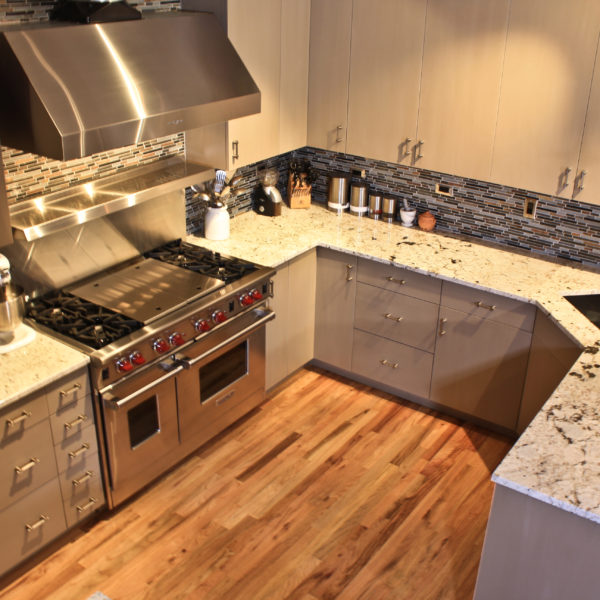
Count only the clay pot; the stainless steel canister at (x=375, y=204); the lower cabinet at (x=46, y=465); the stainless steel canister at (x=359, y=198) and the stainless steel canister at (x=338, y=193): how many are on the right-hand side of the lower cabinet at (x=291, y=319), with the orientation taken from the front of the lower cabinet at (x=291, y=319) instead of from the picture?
1

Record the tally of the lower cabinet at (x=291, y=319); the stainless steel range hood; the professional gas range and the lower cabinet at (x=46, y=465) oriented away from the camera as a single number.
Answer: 0

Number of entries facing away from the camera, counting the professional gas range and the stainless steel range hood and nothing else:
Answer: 0

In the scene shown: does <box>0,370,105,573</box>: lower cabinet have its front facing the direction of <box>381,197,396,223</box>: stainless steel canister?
no

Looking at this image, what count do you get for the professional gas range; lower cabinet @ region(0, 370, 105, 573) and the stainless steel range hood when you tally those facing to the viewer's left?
0

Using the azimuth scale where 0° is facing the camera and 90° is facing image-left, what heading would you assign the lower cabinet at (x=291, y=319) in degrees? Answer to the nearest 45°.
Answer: approximately 315°

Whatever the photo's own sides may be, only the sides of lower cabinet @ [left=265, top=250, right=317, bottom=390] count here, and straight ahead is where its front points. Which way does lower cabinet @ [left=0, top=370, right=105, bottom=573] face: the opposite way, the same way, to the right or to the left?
the same way

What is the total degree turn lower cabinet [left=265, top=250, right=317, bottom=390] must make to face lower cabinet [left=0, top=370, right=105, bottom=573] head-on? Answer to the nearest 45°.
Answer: approximately 90° to its right

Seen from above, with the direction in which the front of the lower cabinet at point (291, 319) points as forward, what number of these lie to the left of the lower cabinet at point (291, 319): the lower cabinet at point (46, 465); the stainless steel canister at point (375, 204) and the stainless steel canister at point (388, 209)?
2

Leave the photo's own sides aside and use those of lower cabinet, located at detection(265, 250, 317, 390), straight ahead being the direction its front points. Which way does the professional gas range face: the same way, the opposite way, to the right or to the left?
the same way

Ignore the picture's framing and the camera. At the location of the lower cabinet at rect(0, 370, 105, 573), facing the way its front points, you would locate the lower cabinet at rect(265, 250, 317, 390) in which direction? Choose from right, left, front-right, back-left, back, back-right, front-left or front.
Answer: left

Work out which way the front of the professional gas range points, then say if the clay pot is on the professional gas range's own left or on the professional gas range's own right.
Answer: on the professional gas range's own left

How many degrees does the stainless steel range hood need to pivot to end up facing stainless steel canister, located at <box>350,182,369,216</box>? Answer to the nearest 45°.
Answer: approximately 90° to its left

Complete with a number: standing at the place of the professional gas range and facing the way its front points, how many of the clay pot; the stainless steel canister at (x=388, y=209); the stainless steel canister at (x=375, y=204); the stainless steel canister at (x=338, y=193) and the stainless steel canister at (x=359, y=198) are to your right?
0

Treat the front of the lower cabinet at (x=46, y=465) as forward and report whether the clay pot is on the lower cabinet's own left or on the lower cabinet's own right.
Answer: on the lower cabinet's own left

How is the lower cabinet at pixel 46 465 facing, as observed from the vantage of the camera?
facing the viewer and to the right of the viewer

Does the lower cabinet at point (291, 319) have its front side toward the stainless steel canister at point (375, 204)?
no
